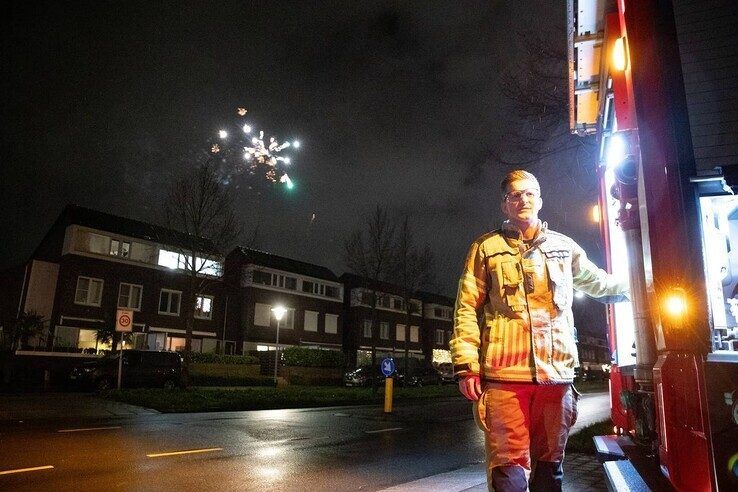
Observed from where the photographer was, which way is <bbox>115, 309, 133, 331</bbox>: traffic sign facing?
facing the viewer

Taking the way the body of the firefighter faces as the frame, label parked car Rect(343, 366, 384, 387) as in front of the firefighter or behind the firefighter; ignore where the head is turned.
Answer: behind

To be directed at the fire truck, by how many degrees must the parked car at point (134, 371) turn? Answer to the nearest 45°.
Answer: approximately 90° to its left

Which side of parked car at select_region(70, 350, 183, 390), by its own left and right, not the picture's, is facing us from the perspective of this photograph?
left

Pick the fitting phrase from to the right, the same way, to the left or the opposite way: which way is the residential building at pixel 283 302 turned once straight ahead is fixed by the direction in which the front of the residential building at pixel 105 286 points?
the same way

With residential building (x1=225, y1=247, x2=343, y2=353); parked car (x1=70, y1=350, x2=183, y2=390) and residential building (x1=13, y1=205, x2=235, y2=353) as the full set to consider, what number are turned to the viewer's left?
1

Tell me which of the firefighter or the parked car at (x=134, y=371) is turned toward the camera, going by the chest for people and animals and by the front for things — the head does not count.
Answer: the firefighter

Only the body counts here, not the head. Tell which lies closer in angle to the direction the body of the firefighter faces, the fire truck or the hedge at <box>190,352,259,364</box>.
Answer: the fire truck

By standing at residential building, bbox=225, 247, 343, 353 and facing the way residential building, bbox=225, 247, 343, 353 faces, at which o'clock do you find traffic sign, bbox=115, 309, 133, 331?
The traffic sign is roughly at 2 o'clock from the residential building.

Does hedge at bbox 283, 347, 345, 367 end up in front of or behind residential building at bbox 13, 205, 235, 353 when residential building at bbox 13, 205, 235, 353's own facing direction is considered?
in front

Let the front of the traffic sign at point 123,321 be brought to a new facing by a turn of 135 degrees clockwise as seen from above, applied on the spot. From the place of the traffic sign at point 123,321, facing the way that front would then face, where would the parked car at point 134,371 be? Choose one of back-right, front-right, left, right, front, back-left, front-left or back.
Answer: front-right

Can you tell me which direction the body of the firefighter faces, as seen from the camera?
toward the camera

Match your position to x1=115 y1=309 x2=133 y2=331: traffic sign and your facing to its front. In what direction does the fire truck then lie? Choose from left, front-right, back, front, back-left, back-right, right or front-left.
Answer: front

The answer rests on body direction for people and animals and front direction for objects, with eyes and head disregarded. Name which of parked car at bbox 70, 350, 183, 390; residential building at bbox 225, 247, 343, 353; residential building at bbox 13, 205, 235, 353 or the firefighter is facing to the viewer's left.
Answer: the parked car

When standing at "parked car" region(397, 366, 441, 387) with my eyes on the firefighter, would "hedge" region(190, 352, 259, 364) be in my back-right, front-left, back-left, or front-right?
front-right

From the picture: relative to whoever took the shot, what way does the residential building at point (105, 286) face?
facing the viewer and to the right of the viewer

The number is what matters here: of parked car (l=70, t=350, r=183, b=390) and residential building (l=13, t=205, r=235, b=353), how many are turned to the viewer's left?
1
